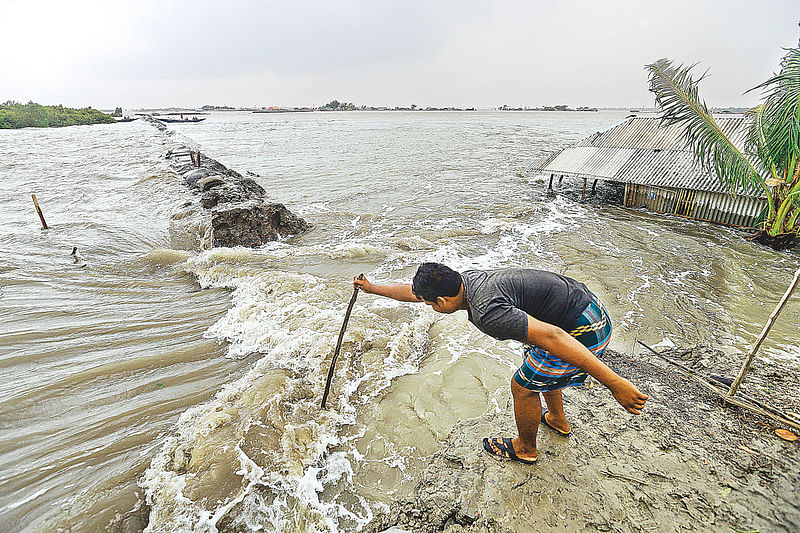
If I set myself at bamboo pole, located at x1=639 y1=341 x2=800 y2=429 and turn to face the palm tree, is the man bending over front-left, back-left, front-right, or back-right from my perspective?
back-left

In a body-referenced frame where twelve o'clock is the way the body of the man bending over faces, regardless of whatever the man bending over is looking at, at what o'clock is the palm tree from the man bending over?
The palm tree is roughly at 4 o'clock from the man bending over.

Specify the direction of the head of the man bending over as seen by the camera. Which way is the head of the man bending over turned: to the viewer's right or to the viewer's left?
to the viewer's left

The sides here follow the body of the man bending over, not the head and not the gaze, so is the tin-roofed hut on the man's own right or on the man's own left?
on the man's own right

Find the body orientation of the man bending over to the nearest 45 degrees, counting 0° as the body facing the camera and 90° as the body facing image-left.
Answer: approximately 90°

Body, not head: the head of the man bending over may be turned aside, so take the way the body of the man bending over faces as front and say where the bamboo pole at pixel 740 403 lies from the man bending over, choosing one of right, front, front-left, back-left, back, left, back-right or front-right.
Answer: back-right
